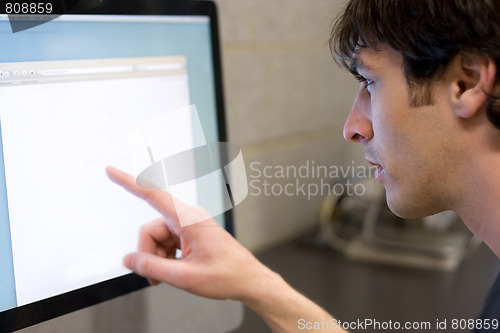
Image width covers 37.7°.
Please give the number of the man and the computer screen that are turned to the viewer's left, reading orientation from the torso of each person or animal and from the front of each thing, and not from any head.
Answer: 1

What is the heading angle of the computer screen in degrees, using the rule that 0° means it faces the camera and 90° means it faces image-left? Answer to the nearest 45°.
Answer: approximately 315°

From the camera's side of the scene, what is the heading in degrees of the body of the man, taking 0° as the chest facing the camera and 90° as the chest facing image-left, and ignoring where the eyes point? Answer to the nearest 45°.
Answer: approximately 90°

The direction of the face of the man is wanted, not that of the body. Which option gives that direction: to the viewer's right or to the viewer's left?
to the viewer's left

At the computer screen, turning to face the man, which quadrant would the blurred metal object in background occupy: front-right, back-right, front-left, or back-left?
front-left

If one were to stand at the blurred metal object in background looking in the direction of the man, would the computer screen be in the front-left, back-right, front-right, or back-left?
front-right

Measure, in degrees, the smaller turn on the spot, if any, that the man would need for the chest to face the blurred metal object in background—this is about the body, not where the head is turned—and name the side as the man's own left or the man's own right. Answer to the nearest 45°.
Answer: approximately 90° to the man's own right

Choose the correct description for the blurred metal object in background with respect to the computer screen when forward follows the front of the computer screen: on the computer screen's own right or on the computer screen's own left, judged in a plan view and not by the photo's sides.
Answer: on the computer screen's own left
